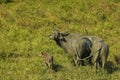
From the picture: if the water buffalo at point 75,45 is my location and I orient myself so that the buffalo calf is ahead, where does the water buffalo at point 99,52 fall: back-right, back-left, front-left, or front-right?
back-left

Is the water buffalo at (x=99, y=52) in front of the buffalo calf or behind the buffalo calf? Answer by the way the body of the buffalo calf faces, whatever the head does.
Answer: behind

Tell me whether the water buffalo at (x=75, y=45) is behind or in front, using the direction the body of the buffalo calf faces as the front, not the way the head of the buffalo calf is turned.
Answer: behind
